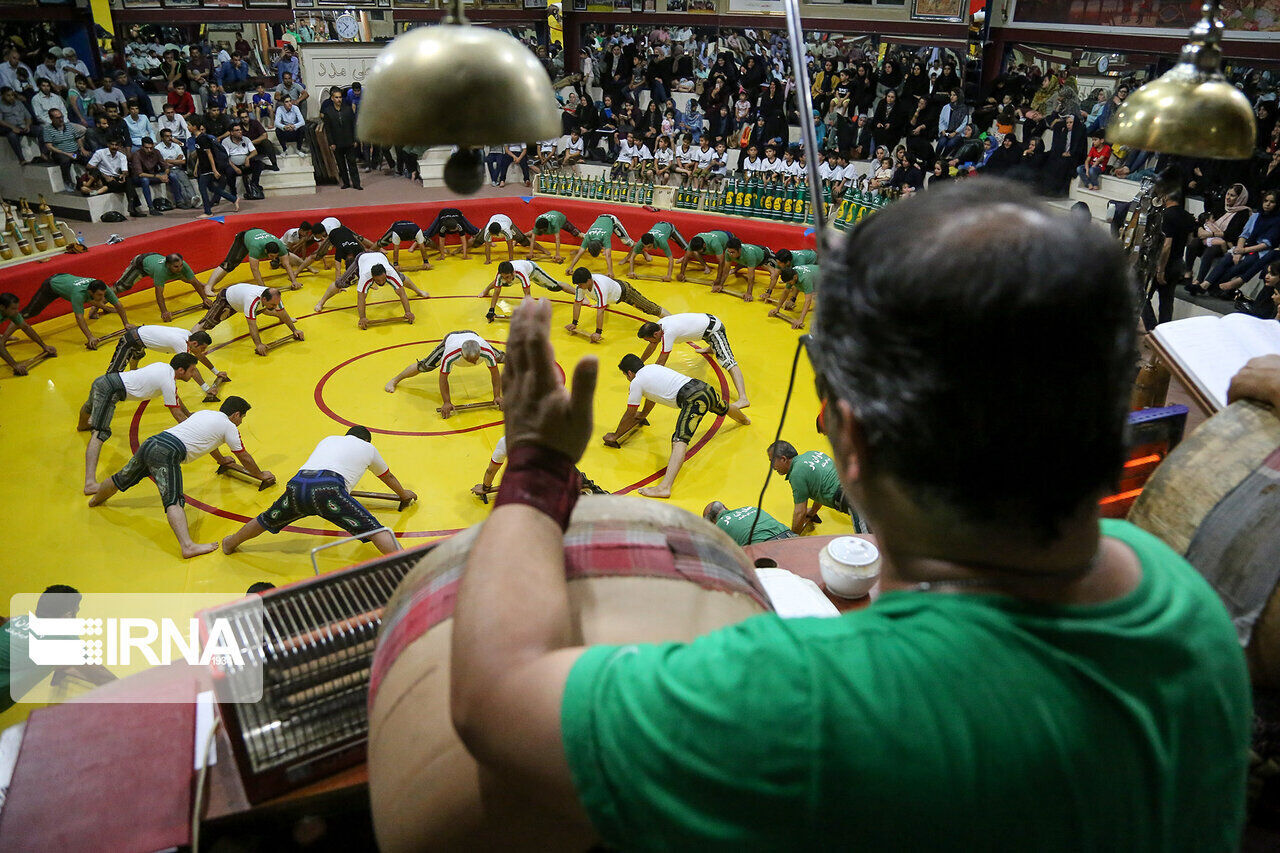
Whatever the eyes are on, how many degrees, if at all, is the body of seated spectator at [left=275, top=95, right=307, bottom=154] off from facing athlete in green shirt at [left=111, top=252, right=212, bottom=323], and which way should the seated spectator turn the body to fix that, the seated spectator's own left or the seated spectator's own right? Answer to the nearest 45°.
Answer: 0° — they already face them

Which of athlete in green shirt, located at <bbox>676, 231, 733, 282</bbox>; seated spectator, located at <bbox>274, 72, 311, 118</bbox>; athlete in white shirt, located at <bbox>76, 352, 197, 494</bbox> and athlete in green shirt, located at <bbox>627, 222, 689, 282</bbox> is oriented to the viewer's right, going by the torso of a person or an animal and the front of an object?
the athlete in white shirt

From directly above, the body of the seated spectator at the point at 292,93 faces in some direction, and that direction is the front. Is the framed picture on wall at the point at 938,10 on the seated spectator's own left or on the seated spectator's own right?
on the seated spectator's own left

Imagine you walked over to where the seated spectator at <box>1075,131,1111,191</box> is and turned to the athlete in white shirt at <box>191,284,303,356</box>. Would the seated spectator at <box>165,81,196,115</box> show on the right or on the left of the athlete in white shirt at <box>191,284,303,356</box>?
right

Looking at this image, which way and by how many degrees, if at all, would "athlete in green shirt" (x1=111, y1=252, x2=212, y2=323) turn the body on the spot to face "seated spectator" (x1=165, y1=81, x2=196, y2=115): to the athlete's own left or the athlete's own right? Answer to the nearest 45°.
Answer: approximately 135° to the athlete's own left

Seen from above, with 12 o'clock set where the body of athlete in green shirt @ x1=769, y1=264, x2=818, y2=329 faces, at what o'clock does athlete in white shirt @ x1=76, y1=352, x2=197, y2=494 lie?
The athlete in white shirt is roughly at 12 o'clock from the athlete in green shirt.

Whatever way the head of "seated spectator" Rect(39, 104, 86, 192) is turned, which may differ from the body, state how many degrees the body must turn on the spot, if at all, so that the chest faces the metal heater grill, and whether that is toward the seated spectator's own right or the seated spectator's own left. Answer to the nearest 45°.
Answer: approximately 45° to the seated spectator's own right

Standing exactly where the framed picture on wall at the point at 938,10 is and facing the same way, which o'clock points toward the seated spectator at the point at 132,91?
The seated spectator is roughly at 2 o'clock from the framed picture on wall.

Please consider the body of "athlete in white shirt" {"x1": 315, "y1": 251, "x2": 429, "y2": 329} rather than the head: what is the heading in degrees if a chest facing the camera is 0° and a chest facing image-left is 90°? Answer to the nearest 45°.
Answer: approximately 0°

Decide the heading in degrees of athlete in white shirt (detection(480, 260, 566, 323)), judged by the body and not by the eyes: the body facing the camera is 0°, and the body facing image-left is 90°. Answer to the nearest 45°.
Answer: approximately 45°
